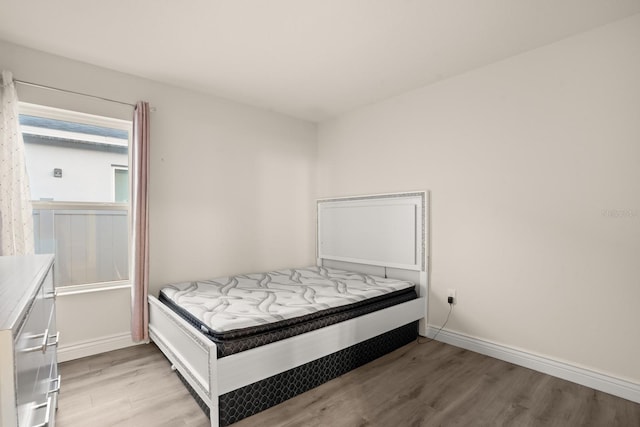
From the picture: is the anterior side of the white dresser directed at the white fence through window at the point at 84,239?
no

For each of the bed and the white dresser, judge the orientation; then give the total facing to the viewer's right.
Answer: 1

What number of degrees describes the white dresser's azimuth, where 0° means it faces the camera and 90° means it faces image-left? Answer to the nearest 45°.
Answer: approximately 270°

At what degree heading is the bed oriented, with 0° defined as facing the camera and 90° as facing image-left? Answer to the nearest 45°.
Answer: approximately 45°

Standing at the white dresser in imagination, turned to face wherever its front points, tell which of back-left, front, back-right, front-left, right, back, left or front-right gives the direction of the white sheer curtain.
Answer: left

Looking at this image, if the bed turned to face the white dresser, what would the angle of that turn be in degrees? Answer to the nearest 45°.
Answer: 0° — it already faces it

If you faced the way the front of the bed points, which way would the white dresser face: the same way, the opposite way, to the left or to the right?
the opposite way

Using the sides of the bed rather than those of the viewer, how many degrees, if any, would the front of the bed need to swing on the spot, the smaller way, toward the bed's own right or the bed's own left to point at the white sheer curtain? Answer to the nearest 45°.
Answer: approximately 45° to the bed's own right

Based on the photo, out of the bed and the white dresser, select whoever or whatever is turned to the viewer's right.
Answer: the white dresser

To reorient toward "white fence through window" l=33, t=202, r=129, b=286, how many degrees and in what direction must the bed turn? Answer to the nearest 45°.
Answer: approximately 45° to its right

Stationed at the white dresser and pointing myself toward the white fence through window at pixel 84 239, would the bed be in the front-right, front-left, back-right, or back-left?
front-right

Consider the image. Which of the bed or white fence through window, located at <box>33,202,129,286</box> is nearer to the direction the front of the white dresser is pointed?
the bed
